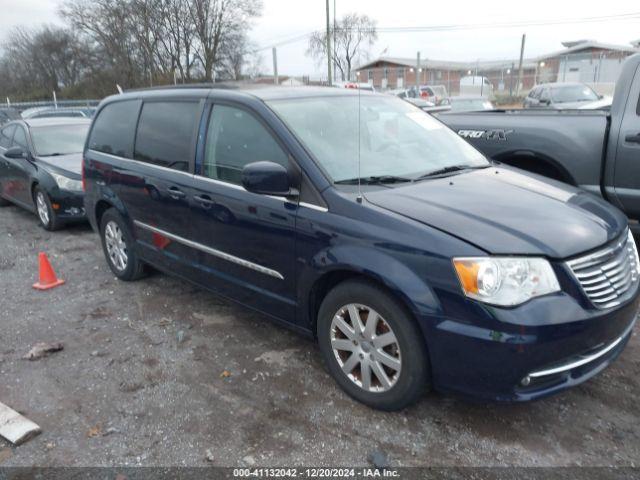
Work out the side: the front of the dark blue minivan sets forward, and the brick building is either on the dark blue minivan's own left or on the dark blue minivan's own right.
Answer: on the dark blue minivan's own left

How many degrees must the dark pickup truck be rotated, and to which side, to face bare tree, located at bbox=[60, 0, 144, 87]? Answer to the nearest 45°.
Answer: approximately 135° to its left

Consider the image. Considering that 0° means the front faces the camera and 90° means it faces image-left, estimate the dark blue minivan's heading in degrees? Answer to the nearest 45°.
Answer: approximately 315°

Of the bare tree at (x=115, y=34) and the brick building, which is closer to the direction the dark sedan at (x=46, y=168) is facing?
the brick building

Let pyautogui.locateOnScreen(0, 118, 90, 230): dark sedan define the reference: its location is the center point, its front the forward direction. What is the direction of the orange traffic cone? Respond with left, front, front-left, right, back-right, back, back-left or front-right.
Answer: front-right

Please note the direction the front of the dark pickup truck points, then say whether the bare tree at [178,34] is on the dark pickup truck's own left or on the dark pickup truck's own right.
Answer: on the dark pickup truck's own left

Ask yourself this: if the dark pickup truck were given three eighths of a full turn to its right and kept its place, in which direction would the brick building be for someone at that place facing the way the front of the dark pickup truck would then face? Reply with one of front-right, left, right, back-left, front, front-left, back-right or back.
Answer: back-right

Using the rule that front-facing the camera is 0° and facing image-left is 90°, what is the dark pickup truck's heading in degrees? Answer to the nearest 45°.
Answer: approximately 270°

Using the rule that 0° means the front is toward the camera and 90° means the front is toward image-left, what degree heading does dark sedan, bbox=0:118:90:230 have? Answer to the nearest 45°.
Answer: approximately 315°
